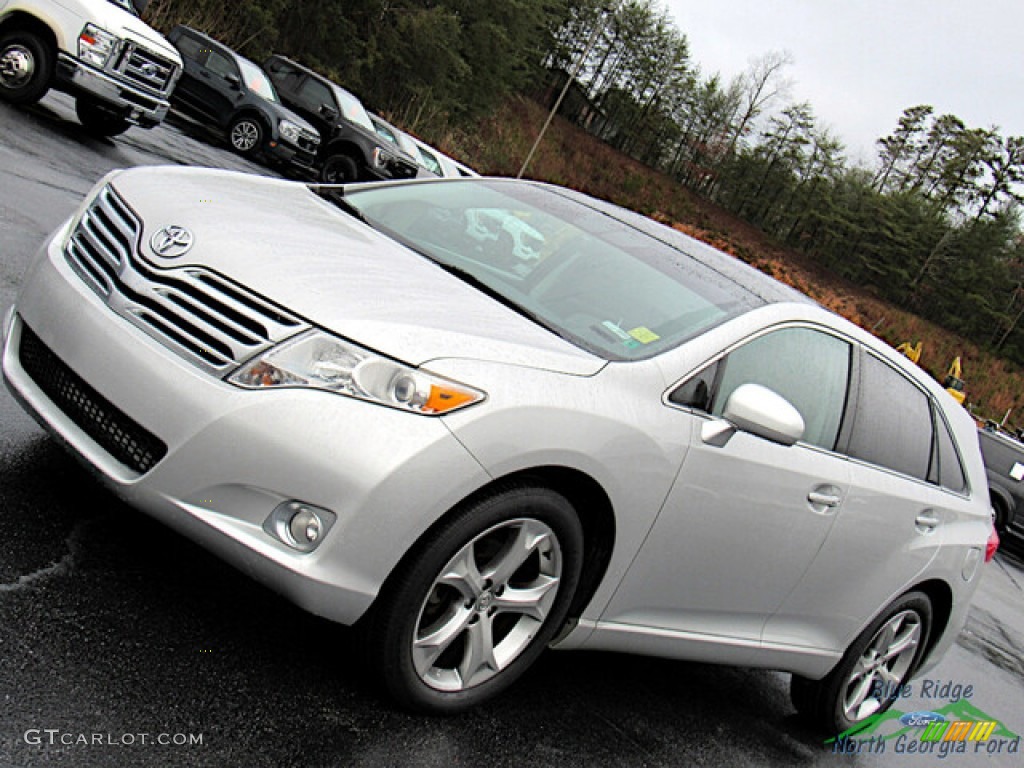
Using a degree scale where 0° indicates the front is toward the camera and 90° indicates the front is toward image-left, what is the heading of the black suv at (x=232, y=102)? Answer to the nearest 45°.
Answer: approximately 315°

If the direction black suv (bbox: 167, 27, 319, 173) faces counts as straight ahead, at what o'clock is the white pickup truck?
The white pickup truck is roughly at 2 o'clock from the black suv.

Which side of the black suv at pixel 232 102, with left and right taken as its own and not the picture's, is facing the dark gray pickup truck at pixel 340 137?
left

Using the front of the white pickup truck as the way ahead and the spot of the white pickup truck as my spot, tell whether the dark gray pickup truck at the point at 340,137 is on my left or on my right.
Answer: on my left

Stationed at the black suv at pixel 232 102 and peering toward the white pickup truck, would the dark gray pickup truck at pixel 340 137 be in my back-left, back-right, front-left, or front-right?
back-left

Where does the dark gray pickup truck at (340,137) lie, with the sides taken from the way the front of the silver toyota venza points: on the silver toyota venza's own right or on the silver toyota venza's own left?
on the silver toyota venza's own right

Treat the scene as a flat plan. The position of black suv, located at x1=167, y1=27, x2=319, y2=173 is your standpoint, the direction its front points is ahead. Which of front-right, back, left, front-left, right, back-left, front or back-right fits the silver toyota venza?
front-right

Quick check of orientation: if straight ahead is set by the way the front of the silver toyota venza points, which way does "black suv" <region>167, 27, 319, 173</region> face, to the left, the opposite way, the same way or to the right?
to the left

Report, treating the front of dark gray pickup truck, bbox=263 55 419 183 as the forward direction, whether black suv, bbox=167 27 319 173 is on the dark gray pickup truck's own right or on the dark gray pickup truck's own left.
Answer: on the dark gray pickup truck's own right

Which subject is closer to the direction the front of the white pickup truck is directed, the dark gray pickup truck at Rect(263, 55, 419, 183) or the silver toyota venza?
the silver toyota venza
